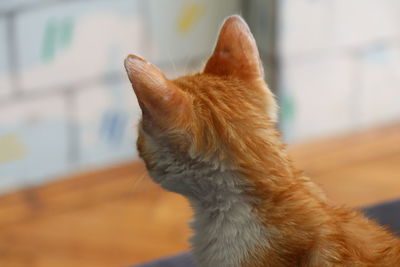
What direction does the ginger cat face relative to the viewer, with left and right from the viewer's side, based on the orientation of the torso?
facing away from the viewer and to the left of the viewer
